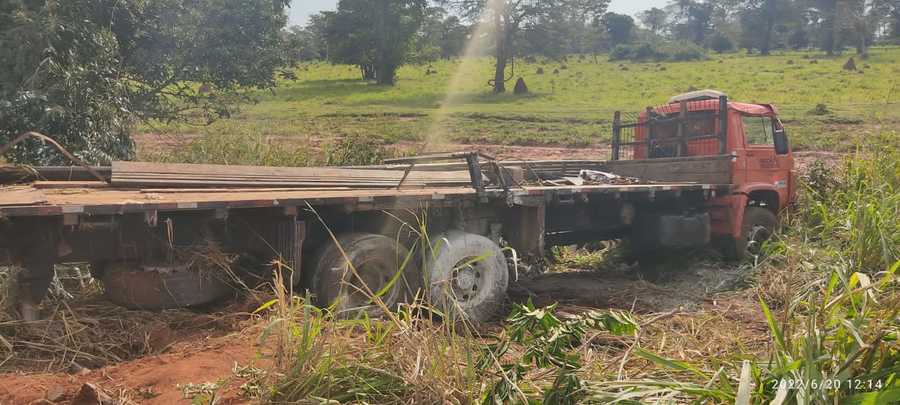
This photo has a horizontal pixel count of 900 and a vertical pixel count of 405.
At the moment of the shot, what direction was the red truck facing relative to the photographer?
facing away from the viewer and to the right of the viewer

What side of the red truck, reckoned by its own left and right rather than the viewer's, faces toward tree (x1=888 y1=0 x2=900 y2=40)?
front

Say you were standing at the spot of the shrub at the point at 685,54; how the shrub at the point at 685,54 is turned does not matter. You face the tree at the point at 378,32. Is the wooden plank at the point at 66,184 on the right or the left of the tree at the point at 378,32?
left

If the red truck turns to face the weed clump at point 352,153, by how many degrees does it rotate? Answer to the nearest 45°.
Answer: approximately 45° to its left

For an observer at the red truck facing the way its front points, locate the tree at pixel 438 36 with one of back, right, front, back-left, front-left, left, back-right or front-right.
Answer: front-left

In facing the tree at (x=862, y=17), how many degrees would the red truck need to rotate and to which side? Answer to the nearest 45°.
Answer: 0° — it already faces it

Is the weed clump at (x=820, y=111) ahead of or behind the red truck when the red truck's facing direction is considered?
ahead

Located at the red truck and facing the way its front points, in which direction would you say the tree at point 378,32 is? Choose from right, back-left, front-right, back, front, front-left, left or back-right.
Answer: front-left

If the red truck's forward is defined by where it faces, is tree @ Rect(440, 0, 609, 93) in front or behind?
in front
